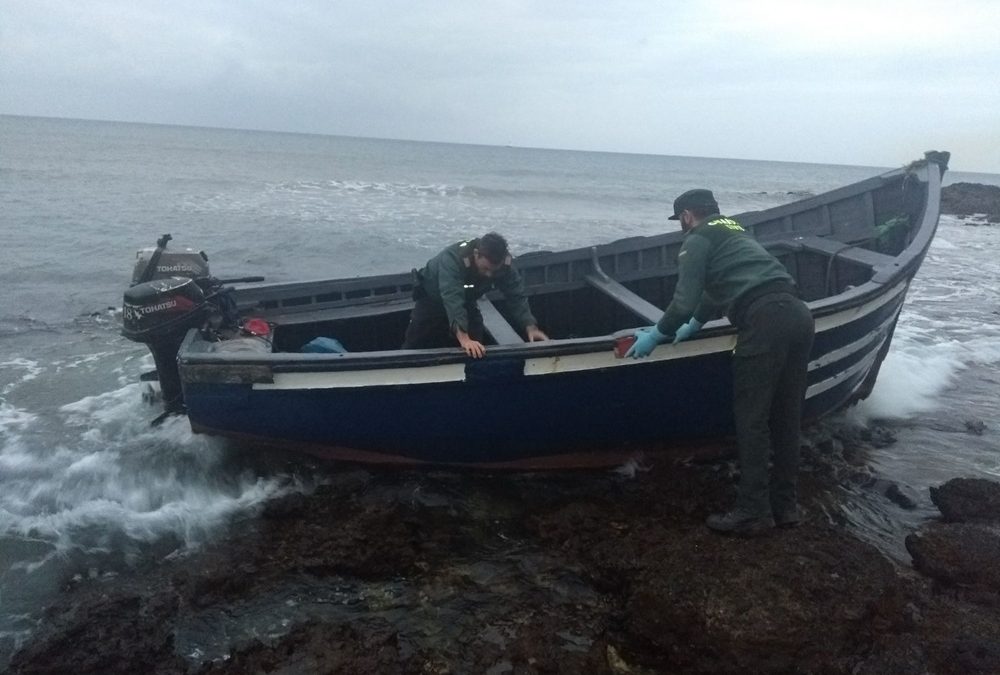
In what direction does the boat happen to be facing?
to the viewer's right

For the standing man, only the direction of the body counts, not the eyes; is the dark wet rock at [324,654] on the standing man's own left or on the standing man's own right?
on the standing man's own left

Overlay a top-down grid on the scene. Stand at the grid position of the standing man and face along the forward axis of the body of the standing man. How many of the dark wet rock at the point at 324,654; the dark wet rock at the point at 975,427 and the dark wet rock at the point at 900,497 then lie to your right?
2

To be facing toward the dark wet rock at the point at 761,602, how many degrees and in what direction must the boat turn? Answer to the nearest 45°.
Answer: approximately 45° to its right

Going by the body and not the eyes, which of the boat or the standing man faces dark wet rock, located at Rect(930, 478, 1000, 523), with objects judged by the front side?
the boat

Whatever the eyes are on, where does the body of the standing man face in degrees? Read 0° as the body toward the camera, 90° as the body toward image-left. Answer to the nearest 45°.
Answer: approximately 135°

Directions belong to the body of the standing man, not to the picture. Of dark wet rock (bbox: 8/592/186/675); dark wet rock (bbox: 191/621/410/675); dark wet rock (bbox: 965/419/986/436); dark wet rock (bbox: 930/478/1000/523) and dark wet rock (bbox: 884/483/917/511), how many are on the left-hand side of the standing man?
2

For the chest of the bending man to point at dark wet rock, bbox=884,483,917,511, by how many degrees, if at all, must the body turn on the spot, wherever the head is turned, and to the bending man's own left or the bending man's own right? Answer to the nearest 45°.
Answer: approximately 45° to the bending man's own left

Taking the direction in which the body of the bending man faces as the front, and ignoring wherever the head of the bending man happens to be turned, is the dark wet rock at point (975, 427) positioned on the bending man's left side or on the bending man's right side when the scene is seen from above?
on the bending man's left side
